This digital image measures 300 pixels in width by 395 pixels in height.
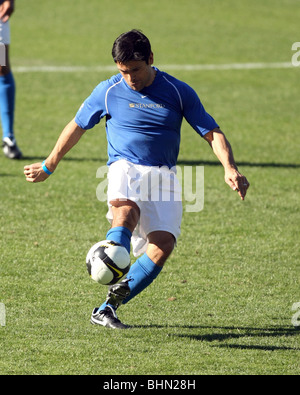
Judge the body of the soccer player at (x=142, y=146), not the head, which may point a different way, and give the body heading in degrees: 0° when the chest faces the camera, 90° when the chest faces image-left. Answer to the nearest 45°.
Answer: approximately 0°

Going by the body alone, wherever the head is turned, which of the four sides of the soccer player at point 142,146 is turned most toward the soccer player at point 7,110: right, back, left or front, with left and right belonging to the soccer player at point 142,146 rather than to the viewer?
back

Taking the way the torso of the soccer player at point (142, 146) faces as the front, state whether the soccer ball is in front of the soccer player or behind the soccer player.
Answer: in front

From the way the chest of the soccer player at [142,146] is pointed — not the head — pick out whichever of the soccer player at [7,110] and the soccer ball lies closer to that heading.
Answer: the soccer ball

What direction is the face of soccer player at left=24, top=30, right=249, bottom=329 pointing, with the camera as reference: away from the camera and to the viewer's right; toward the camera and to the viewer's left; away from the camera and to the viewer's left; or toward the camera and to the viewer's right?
toward the camera and to the viewer's left
